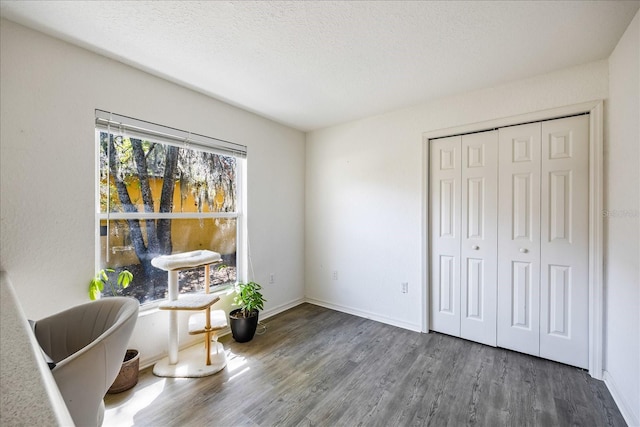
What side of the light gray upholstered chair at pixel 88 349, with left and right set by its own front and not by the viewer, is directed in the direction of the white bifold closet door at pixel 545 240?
back

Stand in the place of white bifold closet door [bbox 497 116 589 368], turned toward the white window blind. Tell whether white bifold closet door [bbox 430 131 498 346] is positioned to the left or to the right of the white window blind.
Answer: right

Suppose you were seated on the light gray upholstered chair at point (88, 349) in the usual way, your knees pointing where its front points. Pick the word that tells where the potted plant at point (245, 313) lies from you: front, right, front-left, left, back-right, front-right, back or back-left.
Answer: back-right

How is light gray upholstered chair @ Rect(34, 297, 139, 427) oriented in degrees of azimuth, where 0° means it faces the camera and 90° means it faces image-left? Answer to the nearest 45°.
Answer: approximately 90°

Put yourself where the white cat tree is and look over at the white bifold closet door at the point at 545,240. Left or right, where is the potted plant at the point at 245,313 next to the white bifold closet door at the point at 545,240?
left
